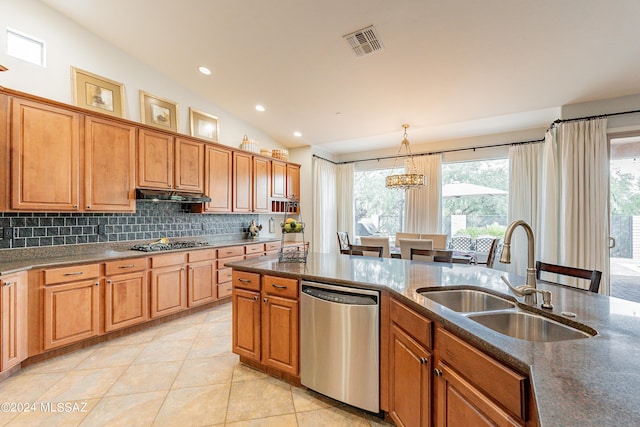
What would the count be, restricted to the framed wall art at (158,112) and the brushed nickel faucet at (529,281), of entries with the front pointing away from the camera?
0

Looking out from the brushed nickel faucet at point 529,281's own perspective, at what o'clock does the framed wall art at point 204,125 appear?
The framed wall art is roughly at 2 o'clock from the brushed nickel faucet.

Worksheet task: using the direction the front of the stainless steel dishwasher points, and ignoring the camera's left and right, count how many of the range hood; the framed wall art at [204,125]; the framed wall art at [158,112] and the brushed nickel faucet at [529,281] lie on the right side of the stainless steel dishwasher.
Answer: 3

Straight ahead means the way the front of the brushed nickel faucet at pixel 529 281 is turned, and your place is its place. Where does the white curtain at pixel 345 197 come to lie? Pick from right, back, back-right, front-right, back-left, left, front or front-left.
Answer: right

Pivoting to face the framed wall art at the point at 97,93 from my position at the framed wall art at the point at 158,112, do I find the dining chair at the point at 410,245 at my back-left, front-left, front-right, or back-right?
back-left

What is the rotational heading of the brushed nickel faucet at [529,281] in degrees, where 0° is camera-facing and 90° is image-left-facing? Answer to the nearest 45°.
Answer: approximately 45°

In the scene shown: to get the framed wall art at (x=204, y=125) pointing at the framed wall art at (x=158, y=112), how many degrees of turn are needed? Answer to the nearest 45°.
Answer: approximately 90° to its right

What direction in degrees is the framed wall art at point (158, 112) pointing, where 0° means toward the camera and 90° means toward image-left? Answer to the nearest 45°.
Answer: approximately 315°

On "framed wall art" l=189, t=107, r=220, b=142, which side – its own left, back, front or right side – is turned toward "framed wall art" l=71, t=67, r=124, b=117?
right

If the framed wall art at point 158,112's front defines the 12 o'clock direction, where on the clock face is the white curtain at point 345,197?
The white curtain is roughly at 10 o'clock from the framed wall art.
